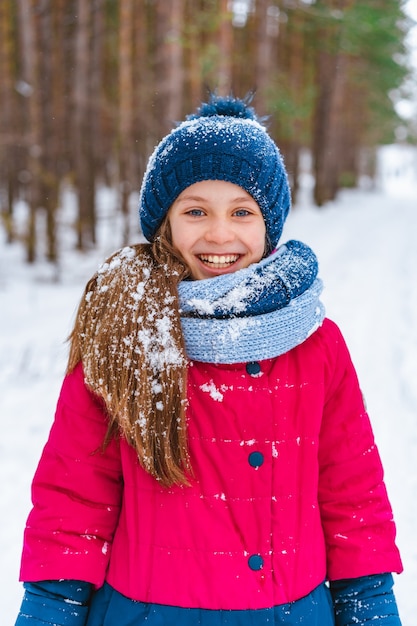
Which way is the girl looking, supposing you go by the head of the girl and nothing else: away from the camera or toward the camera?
toward the camera

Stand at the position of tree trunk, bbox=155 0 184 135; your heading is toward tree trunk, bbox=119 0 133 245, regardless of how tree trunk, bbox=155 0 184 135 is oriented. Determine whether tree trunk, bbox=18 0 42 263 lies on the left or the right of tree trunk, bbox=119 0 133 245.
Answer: left

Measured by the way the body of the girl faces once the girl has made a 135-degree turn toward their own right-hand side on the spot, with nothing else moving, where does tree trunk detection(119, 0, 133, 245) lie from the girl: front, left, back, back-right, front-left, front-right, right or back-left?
front-right

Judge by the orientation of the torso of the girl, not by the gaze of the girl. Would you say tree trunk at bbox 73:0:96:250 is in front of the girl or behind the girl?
behind

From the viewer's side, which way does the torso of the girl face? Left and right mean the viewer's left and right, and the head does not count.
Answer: facing the viewer

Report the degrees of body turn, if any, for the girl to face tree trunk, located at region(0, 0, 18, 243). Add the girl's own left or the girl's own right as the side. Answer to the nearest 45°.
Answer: approximately 180°

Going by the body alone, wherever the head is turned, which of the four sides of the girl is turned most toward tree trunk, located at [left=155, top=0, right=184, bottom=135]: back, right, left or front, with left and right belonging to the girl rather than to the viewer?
back
